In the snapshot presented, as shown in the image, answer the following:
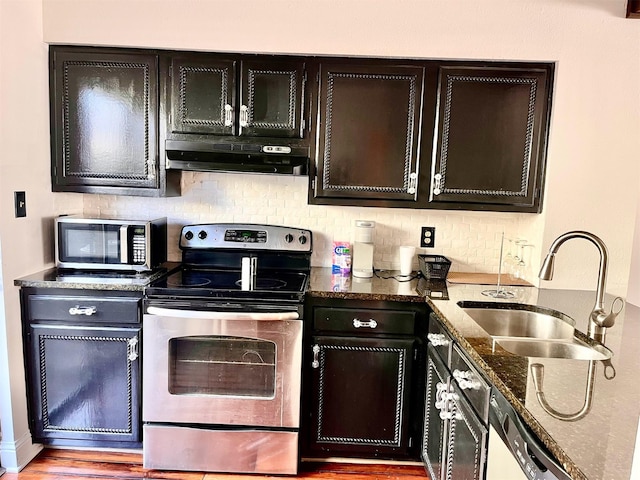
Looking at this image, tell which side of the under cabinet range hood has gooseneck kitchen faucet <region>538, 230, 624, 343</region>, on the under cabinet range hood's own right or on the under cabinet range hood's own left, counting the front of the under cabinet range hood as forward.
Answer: on the under cabinet range hood's own left

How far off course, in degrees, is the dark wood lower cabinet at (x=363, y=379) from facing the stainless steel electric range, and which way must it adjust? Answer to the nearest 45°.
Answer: approximately 90° to its right

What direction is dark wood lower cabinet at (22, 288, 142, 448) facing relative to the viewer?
toward the camera

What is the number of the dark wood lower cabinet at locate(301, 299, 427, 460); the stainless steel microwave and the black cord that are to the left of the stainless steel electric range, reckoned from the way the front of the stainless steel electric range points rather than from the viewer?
2

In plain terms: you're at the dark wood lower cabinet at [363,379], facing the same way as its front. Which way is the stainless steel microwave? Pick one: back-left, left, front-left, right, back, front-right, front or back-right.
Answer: right

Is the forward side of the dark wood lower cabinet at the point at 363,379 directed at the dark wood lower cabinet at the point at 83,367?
no

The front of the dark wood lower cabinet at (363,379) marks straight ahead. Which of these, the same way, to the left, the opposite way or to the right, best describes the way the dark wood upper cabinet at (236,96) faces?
the same way

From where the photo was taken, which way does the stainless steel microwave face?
toward the camera

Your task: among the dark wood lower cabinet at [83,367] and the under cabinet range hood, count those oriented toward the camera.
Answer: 2

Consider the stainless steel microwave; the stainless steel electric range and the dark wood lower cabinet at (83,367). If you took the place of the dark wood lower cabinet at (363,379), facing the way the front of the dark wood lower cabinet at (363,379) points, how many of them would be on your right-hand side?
3

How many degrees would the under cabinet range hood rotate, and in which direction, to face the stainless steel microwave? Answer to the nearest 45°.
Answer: approximately 90° to its right

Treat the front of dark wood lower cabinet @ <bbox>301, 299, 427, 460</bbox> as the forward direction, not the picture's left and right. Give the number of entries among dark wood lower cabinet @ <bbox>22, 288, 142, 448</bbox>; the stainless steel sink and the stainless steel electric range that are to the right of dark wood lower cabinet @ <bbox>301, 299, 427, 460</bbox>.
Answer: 2

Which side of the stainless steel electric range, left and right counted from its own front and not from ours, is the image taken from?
front

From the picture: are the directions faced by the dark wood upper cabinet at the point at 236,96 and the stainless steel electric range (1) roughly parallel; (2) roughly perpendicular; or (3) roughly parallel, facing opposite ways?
roughly parallel

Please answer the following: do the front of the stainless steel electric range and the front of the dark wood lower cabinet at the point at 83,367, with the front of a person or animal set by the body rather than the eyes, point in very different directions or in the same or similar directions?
same or similar directions
